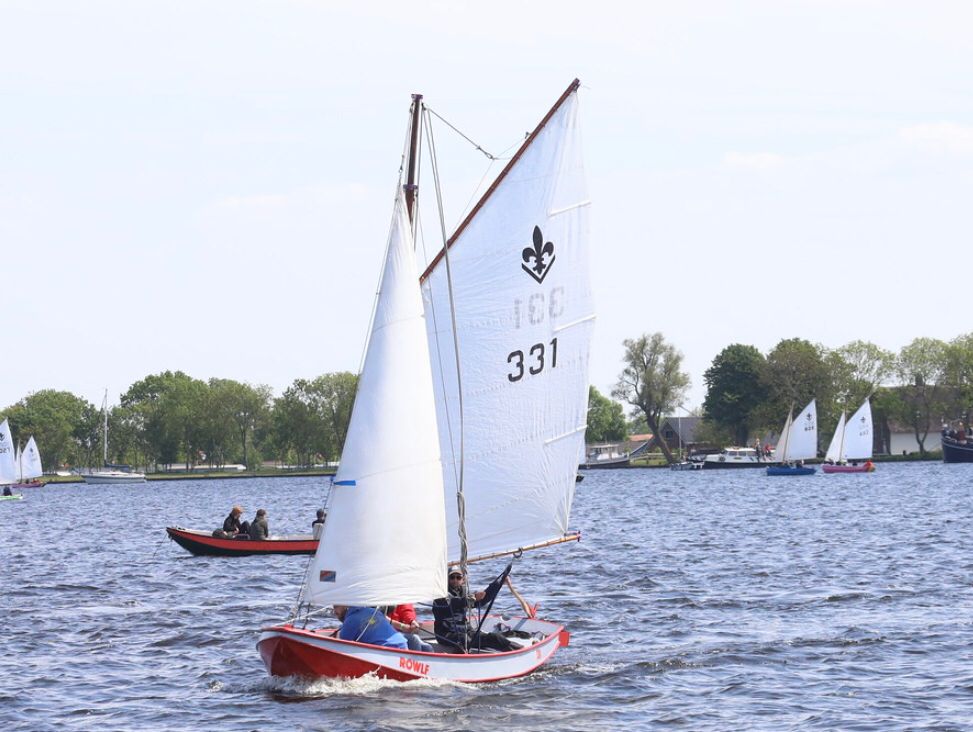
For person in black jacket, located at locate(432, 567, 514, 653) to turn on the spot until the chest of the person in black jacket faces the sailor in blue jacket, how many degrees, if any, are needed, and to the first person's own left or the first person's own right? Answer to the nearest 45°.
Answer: approximately 90° to the first person's own right

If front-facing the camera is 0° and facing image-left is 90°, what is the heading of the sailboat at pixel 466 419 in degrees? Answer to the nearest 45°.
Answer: approximately 45°
